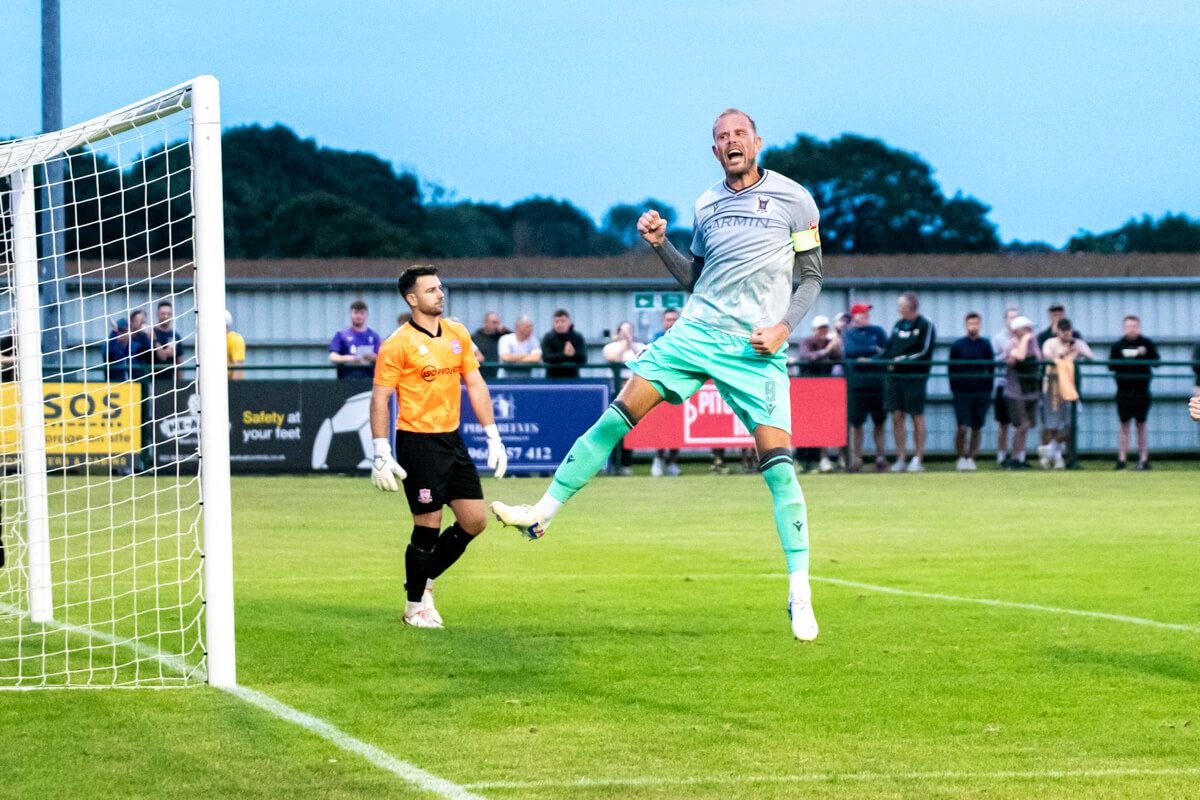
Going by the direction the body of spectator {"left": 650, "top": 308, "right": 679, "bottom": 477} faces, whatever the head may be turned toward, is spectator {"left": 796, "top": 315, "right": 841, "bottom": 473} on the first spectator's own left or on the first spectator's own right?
on the first spectator's own left

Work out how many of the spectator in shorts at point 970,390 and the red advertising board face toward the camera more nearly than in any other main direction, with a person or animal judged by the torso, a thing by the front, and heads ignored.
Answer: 2

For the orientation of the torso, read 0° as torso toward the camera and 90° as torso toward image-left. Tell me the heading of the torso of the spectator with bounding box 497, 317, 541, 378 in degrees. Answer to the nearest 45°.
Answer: approximately 0°
